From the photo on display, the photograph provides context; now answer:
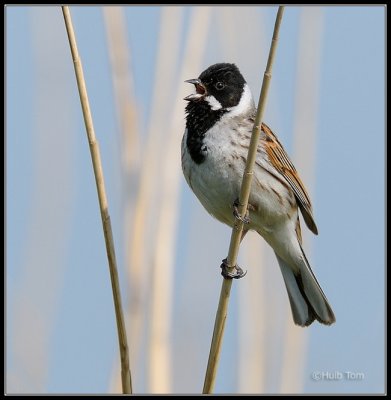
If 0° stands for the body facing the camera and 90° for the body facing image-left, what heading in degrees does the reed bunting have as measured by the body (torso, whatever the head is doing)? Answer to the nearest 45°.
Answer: approximately 45°
